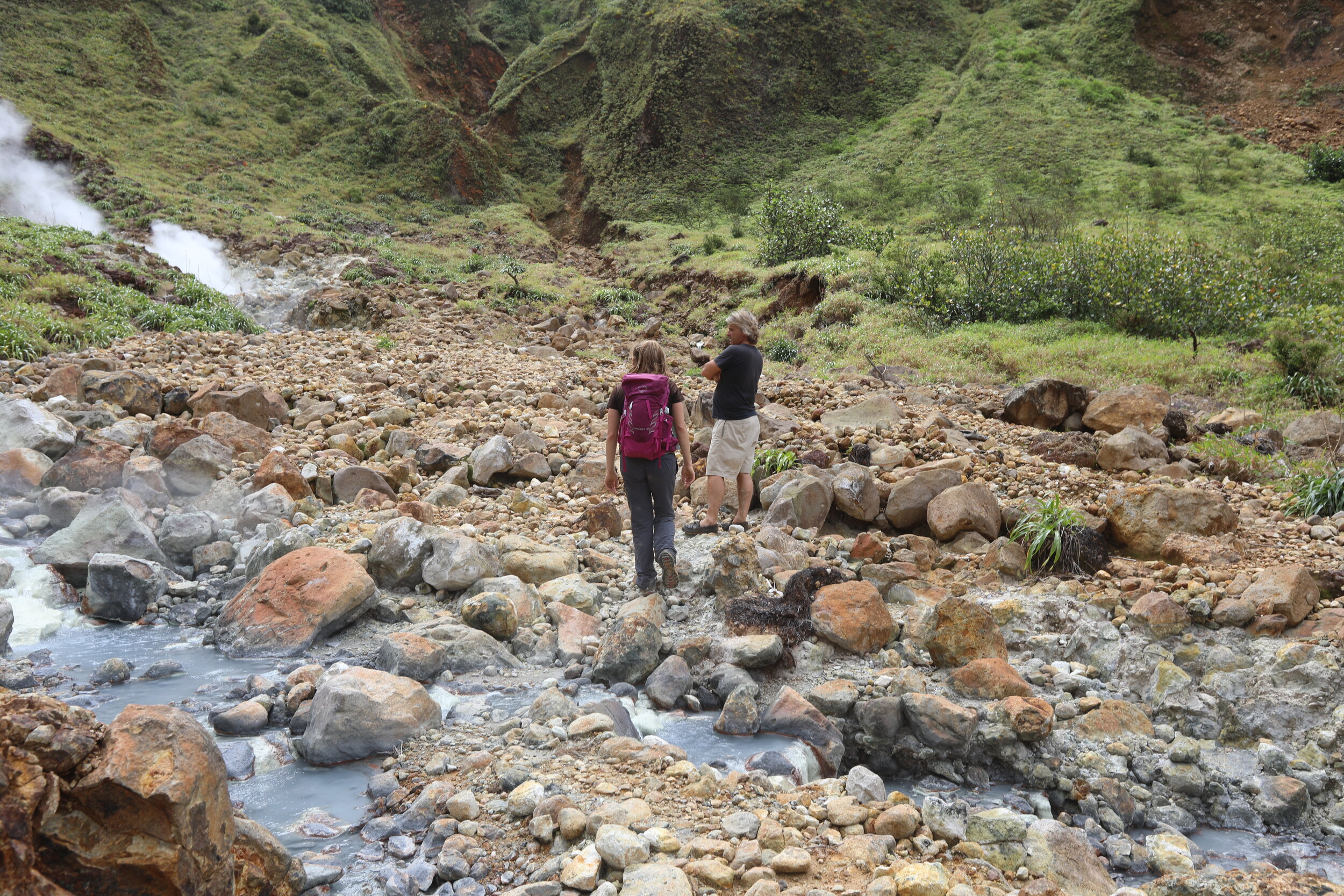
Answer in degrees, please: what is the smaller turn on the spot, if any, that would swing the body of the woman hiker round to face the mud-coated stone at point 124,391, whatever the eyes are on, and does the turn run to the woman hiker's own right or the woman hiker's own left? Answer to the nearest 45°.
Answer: approximately 45° to the woman hiker's own left

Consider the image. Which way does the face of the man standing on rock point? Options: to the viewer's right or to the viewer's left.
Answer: to the viewer's left

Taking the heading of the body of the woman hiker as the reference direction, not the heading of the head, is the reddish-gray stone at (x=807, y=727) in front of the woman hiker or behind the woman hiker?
behind

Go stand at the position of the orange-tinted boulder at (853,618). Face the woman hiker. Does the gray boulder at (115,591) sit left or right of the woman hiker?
left

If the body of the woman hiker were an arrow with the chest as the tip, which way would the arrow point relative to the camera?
away from the camera

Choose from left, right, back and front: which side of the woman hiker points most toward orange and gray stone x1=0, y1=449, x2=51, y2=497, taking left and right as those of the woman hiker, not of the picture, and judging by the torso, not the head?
left

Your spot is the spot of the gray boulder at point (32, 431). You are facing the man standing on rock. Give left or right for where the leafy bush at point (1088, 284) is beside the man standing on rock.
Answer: left

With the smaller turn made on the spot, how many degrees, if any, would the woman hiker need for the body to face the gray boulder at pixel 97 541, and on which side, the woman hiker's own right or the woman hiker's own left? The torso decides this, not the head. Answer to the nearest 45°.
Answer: approximately 90° to the woman hiker's own left

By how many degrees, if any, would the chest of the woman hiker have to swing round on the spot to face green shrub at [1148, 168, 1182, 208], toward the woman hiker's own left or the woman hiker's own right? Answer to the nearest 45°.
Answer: approximately 45° to the woman hiker's own right
